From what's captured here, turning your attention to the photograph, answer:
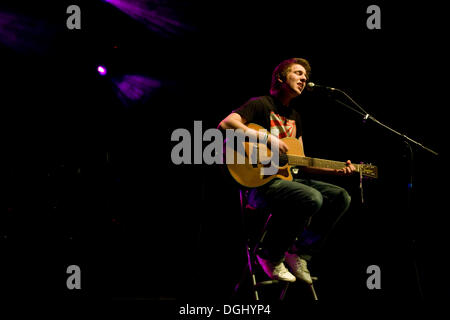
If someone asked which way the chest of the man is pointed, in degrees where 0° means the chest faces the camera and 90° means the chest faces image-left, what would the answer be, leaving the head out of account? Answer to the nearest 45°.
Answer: approximately 315°
